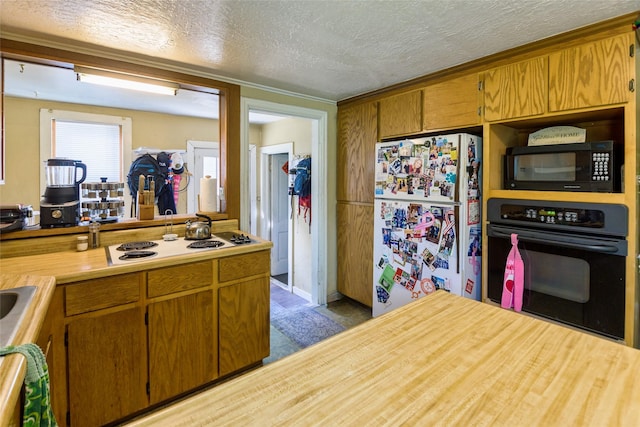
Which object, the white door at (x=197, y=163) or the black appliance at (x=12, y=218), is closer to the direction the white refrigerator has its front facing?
the black appliance

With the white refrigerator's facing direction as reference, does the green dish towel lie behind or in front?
in front

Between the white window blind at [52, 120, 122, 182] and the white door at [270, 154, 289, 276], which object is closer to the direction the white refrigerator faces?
the white window blind

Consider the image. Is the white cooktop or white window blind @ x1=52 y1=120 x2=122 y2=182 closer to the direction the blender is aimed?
the white cooktop

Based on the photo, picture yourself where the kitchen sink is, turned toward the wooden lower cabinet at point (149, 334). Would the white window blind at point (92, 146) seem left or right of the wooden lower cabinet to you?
left

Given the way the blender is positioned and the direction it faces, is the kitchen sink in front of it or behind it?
in front

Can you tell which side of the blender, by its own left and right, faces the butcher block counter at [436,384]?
front

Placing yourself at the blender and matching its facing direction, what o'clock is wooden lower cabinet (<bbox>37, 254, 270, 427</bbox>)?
The wooden lower cabinet is roughly at 11 o'clock from the blender.

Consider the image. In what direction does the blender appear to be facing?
toward the camera

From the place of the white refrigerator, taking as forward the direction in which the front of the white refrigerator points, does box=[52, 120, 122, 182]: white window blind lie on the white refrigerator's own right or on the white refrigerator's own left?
on the white refrigerator's own right

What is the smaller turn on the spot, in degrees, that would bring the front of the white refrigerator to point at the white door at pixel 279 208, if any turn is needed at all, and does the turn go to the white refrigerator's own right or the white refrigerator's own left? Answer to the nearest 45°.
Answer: approximately 90° to the white refrigerator's own right

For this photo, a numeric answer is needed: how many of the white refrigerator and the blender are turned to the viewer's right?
0

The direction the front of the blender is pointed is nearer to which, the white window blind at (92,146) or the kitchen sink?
the kitchen sink

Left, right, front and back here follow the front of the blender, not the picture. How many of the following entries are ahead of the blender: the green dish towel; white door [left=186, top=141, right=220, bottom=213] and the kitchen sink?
2
